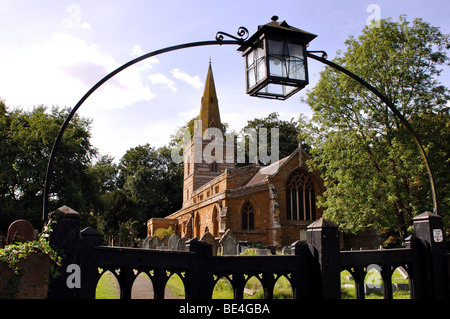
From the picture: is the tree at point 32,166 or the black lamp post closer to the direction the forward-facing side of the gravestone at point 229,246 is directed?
the black lamp post

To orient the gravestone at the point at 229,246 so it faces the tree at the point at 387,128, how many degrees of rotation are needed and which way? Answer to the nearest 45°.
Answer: approximately 90° to its left

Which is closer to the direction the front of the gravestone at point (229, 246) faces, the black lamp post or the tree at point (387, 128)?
the black lamp post

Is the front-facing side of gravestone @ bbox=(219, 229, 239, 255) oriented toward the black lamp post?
yes

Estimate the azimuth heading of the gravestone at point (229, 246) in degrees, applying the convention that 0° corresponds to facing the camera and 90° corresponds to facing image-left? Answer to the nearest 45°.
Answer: approximately 0°
